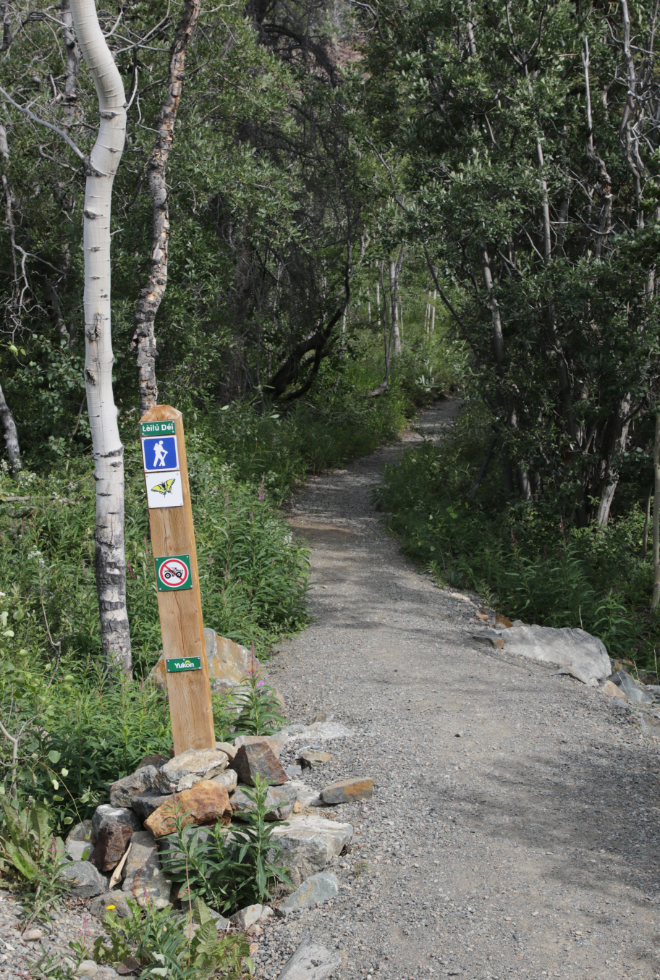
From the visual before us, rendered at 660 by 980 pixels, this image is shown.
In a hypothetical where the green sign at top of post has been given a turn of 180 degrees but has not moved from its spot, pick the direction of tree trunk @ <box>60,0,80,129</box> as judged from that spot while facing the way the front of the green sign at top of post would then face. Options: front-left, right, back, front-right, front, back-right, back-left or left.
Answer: front

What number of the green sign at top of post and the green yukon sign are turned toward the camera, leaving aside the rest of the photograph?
2

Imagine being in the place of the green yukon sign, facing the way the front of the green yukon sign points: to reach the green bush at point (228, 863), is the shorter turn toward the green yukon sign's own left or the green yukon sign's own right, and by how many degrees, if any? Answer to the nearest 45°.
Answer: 0° — it already faces it

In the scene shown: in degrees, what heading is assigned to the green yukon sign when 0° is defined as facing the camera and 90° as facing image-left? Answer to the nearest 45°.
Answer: approximately 0°

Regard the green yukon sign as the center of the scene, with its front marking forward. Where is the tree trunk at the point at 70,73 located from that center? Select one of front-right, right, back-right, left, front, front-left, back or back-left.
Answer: back
